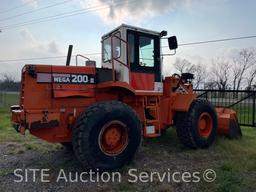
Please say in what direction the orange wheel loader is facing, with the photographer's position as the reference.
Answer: facing away from the viewer and to the right of the viewer
